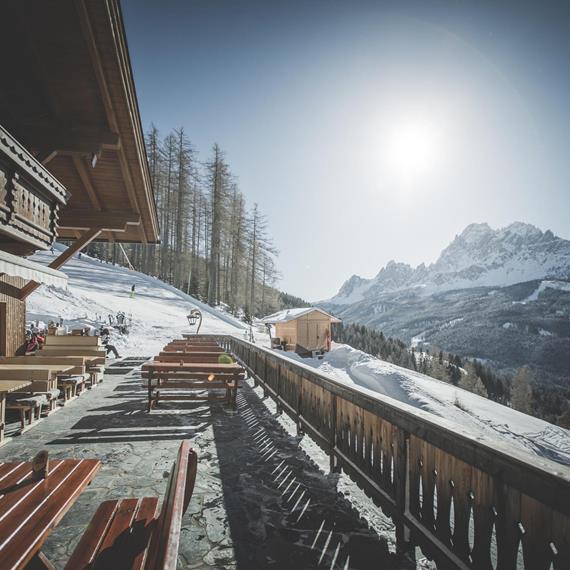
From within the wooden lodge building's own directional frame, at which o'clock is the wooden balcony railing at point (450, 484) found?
The wooden balcony railing is roughly at 2 o'clock from the wooden lodge building.

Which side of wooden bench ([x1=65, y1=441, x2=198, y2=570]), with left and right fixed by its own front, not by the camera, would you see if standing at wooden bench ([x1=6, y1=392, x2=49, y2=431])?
right

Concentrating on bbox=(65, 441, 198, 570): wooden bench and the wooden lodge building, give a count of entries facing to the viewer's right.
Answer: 1

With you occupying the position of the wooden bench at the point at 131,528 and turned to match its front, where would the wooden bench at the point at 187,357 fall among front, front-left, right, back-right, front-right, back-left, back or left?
right

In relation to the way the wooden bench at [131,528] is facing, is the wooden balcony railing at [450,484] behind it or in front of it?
behind

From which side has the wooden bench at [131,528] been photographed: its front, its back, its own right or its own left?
left

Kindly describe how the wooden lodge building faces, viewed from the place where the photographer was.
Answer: facing to the right of the viewer

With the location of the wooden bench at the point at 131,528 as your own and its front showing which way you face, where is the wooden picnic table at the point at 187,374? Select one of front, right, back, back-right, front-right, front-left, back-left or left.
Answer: right
